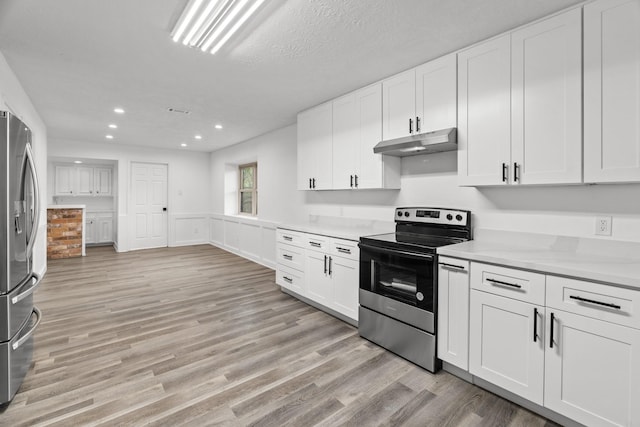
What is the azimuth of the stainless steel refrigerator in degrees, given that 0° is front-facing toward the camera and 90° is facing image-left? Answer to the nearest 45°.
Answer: approximately 270°

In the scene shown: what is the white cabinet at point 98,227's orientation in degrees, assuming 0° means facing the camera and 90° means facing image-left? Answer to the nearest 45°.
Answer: approximately 0°

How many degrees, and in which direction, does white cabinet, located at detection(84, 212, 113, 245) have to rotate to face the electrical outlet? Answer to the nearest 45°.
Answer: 0° — it already faces it

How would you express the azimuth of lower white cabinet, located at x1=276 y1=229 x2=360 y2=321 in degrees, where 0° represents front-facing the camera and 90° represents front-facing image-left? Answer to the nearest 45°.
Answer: approximately 45°

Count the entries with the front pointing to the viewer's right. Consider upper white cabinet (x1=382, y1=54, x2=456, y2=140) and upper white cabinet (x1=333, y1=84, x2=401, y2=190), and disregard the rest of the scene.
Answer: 0

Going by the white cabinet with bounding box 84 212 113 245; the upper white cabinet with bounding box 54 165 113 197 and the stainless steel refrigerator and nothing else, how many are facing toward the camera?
2

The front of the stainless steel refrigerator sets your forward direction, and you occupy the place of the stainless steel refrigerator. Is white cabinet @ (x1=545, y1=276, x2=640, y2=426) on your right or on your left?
on your right

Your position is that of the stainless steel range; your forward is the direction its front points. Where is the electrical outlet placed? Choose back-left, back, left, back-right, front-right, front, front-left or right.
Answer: back-left

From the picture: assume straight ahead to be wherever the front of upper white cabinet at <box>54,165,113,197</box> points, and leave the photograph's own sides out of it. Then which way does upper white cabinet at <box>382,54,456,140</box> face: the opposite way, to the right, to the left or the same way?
to the right

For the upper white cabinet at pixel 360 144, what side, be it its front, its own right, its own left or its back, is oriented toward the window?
right

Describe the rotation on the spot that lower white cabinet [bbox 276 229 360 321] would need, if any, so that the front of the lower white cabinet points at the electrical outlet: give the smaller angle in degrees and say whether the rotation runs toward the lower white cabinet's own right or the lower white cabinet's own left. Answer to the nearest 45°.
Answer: approximately 90° to the lower white cabinet's own left
